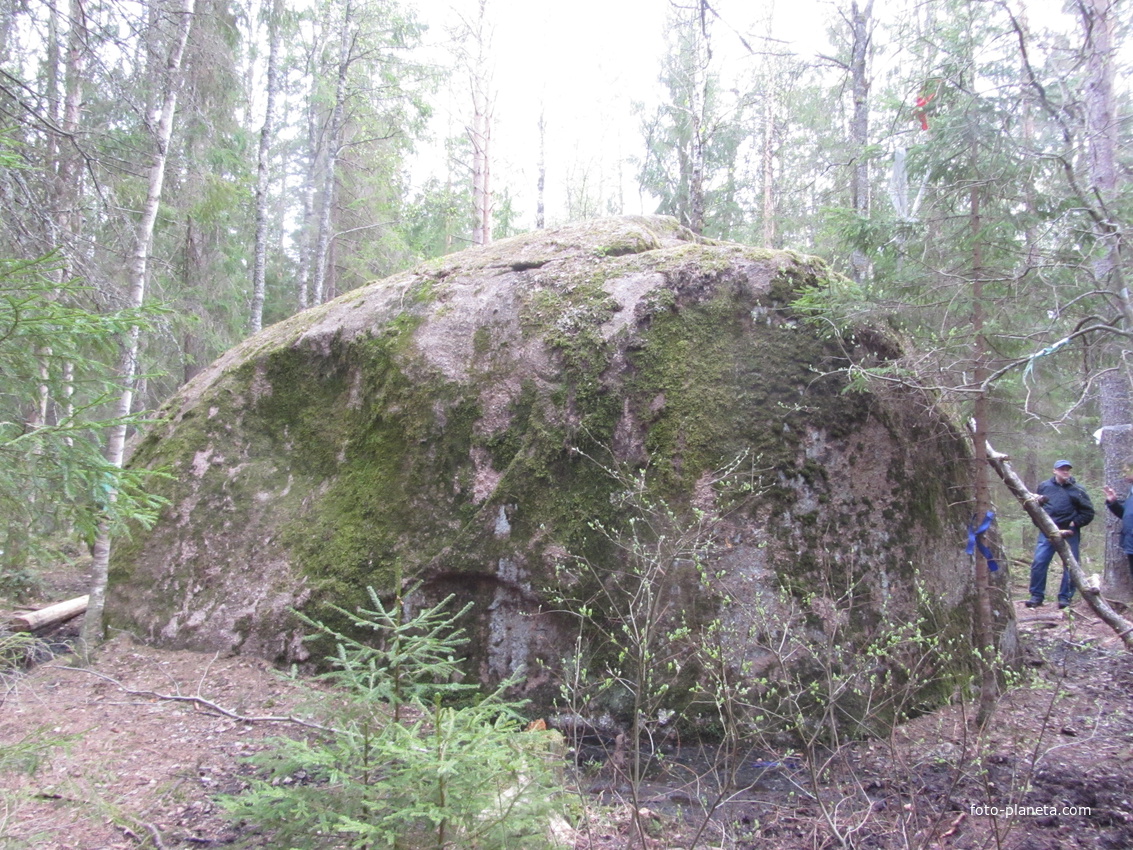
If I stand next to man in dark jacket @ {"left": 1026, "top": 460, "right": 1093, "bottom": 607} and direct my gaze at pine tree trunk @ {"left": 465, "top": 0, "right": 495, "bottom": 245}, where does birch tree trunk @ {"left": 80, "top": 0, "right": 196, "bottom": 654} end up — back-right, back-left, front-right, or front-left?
front-left

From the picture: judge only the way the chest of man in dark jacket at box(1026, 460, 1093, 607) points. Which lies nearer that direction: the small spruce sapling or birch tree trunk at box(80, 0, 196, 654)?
the small spruce sapling

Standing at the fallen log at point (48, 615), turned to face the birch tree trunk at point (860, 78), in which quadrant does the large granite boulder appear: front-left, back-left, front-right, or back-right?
front-right

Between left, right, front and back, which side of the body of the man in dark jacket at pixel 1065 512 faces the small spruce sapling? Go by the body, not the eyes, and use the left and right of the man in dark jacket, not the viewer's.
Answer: front

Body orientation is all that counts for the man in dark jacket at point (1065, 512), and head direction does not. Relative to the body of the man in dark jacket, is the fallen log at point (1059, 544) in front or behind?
in front

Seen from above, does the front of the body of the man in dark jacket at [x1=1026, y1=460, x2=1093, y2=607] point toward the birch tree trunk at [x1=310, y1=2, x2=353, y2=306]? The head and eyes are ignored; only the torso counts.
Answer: no

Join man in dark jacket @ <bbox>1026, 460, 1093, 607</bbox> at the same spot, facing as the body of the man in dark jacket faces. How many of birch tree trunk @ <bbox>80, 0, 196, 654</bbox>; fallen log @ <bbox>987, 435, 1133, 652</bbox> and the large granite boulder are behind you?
0

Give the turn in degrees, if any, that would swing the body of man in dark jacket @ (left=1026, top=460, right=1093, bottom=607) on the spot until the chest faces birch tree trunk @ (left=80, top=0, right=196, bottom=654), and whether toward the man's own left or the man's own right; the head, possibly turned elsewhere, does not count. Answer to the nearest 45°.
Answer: approximately 45° to the man's own right

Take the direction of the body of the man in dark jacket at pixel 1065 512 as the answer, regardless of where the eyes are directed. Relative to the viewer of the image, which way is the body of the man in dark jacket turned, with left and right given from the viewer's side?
facing the viewer

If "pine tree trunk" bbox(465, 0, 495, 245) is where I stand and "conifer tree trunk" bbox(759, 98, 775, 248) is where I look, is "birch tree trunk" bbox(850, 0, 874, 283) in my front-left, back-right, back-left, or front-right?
front-right
